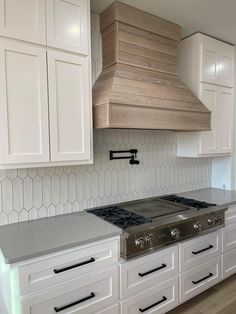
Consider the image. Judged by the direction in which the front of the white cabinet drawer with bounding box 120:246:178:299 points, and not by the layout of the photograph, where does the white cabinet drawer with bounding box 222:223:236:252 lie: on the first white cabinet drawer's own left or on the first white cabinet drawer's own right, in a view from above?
on the first white cabinet drawer's own left

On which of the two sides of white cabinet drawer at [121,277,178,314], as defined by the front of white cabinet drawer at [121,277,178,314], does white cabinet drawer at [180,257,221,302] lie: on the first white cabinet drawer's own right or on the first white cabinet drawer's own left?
on the first white cabinet drawer's own left

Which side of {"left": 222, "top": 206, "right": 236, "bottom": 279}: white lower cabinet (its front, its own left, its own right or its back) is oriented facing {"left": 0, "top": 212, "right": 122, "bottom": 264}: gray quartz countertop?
right
